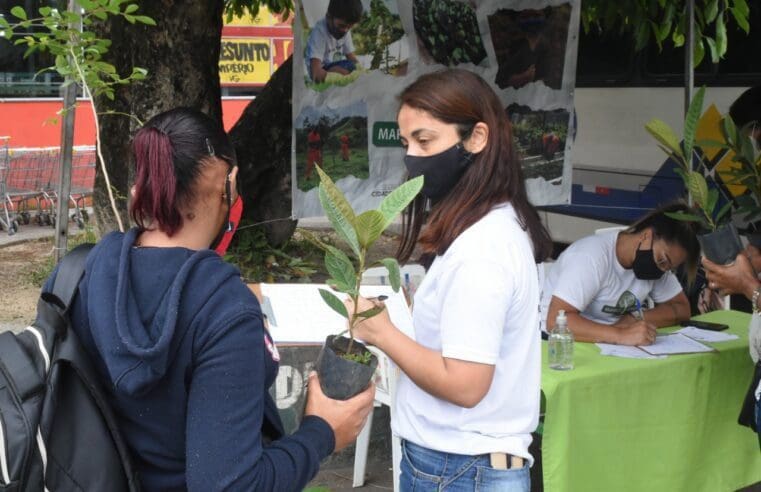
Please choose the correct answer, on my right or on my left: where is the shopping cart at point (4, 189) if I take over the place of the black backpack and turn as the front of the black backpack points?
on my right

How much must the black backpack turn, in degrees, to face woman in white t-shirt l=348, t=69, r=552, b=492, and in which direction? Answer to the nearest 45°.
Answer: approximately 135° to its left

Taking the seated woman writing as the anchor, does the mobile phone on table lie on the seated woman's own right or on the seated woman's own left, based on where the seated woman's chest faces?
on the seated woman's own left

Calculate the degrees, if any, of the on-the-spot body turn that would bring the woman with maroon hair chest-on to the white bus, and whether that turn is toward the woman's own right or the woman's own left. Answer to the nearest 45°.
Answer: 0° — they already face it

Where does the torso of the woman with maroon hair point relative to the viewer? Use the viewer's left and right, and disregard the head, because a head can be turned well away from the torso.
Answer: facing away from the viewer and to the right of the viewer

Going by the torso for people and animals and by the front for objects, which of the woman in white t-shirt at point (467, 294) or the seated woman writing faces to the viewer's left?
the woman in white t-shirt

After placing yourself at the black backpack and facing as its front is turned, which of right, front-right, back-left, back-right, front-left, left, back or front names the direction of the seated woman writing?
back

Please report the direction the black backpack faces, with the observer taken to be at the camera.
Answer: facing the viewer and to the left of the viewer

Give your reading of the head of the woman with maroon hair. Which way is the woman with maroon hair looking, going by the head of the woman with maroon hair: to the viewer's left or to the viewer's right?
to the viewer's right

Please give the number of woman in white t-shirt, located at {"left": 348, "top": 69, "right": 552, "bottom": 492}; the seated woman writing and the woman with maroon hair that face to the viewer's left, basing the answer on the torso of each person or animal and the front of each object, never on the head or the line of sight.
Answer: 1

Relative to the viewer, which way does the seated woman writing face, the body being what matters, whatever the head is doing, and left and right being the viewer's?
facing the viewer and to the right of the viewer

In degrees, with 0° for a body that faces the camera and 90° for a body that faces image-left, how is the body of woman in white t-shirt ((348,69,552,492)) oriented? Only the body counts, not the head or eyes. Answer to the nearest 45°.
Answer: approximately 90°
